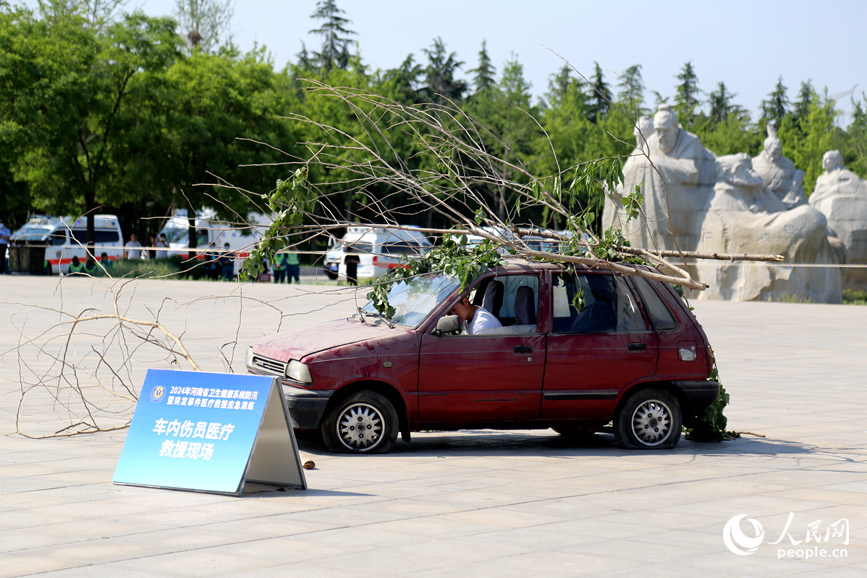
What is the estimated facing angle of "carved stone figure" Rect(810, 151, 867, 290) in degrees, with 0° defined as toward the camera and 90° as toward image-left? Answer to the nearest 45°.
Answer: approximately 45°

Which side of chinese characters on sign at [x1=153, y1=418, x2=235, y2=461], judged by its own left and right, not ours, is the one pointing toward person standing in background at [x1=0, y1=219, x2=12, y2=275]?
back

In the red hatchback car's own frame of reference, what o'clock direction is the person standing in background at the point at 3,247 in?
The person standing in background is roughly at 2 o'clock from the red hatchback car.

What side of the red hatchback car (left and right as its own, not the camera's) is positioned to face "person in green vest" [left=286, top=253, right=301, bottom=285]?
right

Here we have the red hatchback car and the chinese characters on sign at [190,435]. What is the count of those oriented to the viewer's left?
1

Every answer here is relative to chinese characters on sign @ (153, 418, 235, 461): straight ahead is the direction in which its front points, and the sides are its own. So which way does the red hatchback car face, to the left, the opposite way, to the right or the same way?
to the right

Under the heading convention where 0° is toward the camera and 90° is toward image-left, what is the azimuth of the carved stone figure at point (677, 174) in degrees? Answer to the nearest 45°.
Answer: approximately 45°

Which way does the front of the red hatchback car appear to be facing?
to the viewer's left

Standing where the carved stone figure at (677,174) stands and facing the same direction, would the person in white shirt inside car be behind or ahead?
ahead
